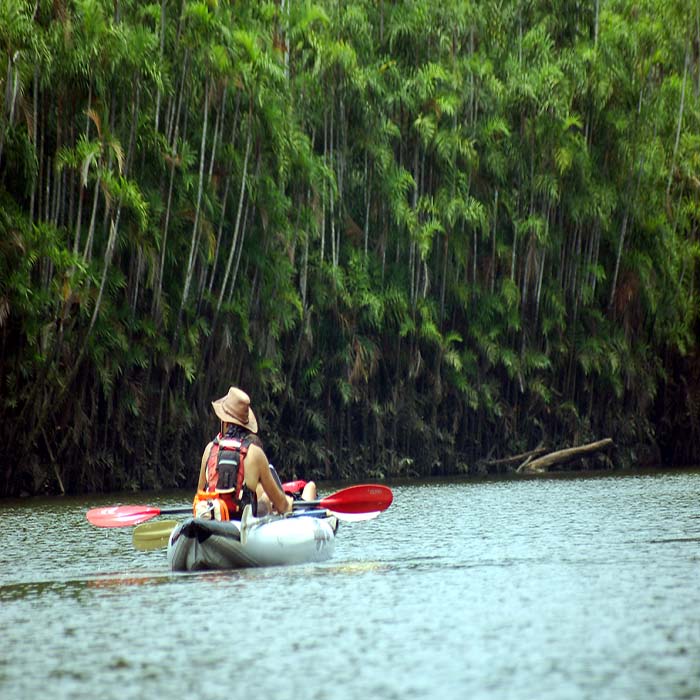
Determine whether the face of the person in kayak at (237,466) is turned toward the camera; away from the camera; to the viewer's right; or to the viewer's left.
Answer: away from the camera

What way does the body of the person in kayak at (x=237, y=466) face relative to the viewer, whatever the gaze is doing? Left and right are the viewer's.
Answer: facing away from the viewer and to the right of the viewer

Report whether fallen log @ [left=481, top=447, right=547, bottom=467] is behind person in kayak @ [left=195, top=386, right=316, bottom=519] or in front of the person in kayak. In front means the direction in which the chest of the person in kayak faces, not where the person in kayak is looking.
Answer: in front

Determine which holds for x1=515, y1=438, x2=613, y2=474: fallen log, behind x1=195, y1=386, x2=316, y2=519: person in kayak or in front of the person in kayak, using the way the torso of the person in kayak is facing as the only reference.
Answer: in front
